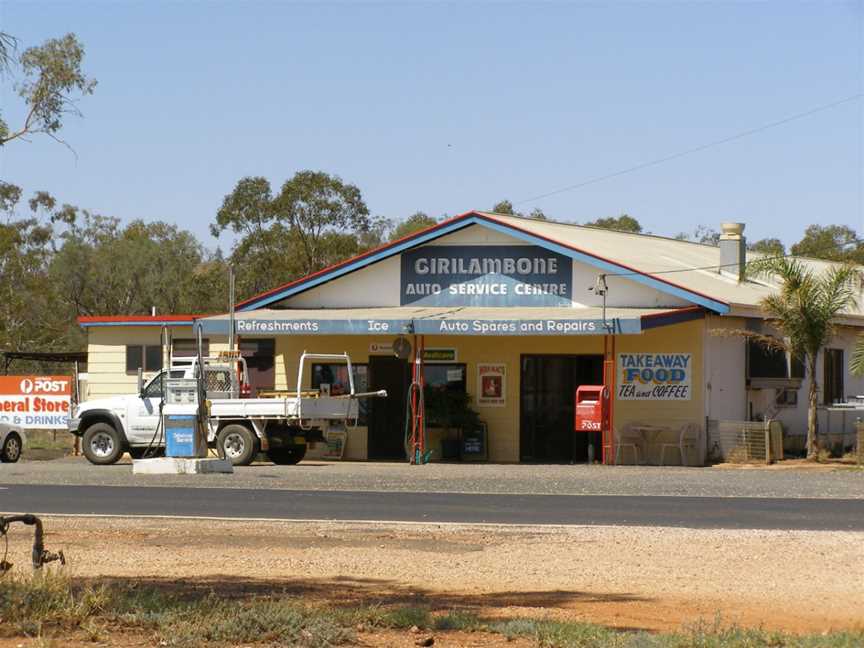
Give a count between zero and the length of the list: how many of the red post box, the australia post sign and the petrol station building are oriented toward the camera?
3

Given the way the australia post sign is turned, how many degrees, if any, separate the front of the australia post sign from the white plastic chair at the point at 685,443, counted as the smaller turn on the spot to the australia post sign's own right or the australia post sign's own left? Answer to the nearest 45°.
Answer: approximately 45° to the australia post sign's own left

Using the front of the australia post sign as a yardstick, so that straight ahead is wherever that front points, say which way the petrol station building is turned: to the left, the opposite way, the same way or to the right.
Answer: the same way

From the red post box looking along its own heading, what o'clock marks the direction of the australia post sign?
The australia post sign is roughly at 4 o'clock from the red post box.

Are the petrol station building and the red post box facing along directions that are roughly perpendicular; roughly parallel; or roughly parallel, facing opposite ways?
roughly parallel

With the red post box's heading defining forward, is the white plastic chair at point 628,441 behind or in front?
behind

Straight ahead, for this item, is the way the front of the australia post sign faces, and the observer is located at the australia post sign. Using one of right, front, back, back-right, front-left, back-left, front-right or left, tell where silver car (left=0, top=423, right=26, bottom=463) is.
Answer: front

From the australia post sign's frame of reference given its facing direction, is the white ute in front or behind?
in front

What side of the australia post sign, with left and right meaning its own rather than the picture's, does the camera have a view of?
front

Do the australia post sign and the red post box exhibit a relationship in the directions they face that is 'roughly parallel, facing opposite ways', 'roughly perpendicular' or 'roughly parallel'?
roughly parallel

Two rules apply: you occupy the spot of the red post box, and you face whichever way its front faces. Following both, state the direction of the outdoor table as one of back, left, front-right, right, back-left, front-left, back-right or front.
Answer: back-left

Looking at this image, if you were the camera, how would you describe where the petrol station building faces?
facing the viewer

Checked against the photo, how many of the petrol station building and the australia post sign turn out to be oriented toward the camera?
2

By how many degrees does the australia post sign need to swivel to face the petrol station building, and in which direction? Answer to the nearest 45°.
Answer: approximately 45° to its left

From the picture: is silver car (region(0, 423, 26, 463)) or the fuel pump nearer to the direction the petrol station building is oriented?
the fuel pump

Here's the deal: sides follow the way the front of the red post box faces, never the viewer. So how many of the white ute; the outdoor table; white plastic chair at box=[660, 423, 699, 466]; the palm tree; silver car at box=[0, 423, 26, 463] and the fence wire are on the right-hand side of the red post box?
2
